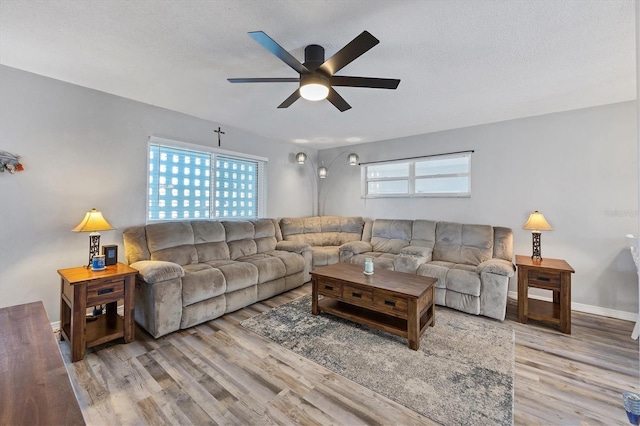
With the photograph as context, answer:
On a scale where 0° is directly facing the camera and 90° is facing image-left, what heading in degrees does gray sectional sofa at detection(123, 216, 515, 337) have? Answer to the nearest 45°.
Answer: approximately 0°

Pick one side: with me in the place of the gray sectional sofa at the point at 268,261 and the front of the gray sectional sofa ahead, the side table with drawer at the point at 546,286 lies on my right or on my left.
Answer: on my left

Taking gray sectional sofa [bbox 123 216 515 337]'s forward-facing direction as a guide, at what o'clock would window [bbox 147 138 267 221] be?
The window is roughly at 4 o'clock from the gray sectional sofa.

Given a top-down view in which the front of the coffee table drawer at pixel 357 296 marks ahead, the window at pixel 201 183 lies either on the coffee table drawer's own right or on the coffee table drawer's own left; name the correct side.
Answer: on the coffee table drawer's own right

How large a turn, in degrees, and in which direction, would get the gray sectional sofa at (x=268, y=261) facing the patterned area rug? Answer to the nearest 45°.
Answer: approximately 45° to its left
